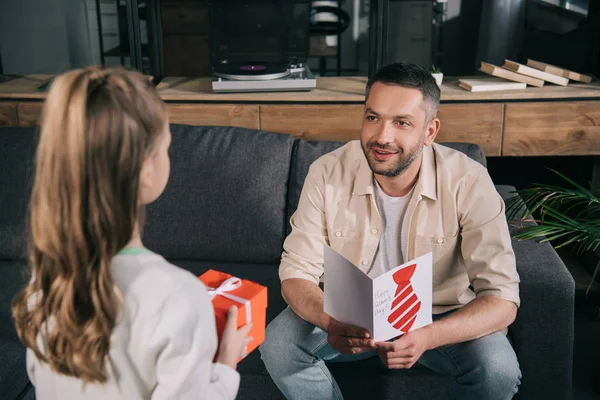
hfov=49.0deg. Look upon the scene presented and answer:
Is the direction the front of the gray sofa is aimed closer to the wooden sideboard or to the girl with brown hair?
the girl with brown hair

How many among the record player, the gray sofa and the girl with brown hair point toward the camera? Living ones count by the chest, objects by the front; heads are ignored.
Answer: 2

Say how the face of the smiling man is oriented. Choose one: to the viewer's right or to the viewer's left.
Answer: to the viewer's left

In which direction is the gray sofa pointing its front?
toward the camera

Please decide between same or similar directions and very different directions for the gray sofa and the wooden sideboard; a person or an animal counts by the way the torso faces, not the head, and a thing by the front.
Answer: same or similar directions

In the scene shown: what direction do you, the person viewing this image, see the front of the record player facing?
facing the viewer

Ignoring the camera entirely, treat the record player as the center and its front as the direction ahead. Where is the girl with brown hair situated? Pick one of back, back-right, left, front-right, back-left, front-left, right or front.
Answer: front

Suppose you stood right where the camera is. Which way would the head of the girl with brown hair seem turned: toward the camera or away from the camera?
away from the camera

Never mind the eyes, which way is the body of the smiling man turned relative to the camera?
toward the camera

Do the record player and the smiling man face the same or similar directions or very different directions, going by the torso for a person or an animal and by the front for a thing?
same or similar directions

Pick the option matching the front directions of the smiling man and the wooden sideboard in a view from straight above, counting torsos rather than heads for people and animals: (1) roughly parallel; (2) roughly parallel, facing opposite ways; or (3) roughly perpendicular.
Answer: roughly parallel

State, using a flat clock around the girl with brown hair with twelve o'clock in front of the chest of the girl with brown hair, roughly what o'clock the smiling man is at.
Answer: The smiling man is roughly at 12 o'clock from the girl with brown hair.

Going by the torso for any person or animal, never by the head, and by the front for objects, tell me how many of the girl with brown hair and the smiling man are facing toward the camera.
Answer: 1

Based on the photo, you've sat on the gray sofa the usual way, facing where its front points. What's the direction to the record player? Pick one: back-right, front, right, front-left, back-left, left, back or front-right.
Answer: back

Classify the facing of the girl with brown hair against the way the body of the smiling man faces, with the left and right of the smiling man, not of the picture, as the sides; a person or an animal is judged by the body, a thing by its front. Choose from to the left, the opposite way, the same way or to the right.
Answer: the opposite way

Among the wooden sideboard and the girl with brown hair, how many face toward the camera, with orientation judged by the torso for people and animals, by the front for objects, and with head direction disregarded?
1

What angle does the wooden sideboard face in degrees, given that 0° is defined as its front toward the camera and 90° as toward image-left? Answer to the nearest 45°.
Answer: approximately 0°

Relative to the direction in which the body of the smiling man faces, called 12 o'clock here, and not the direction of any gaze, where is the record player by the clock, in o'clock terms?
The record player is roughly at 5 o'clock from the smiling man.

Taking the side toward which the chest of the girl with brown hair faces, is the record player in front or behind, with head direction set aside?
in front
